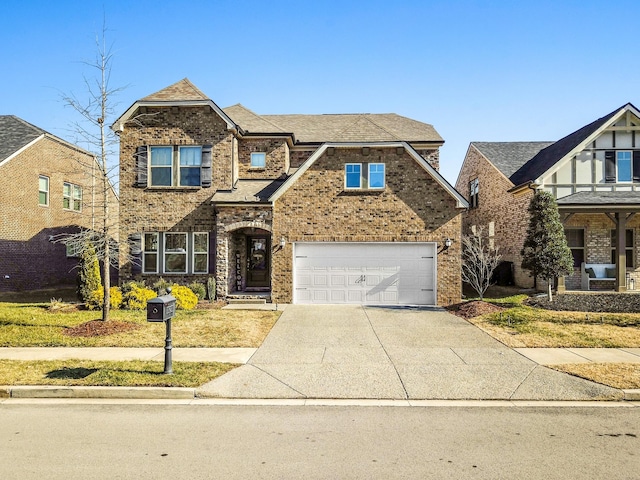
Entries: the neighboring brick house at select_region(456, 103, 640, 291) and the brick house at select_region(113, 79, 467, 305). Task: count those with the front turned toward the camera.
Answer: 2

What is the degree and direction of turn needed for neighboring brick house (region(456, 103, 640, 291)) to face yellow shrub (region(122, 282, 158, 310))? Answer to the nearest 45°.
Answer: approximately 45° to its right

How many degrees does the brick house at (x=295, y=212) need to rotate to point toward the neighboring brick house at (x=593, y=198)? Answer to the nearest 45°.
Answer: approximately 90° to its left

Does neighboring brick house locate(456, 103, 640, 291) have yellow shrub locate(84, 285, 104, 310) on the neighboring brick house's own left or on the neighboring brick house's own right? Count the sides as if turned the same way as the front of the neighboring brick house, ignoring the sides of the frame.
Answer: on the neighboring brick house's own right

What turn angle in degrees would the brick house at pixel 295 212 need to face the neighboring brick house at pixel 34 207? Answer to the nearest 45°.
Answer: approximately 135° to its right

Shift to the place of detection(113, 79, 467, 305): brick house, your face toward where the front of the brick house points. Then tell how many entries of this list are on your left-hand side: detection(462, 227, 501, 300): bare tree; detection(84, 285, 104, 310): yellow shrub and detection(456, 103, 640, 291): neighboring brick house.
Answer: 2

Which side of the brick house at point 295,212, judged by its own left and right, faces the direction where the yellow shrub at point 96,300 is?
right

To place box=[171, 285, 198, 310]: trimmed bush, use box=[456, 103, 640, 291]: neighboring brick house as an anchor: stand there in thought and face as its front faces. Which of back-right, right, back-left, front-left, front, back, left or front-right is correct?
front-right

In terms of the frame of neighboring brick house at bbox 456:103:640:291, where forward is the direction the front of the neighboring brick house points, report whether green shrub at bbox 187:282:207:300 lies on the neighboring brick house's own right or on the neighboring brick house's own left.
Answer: on the neighboring brick house's own right

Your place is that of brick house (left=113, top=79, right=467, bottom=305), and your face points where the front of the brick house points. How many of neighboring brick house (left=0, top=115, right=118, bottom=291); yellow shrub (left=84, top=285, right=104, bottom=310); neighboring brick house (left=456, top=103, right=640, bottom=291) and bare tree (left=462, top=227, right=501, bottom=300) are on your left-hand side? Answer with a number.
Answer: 2
